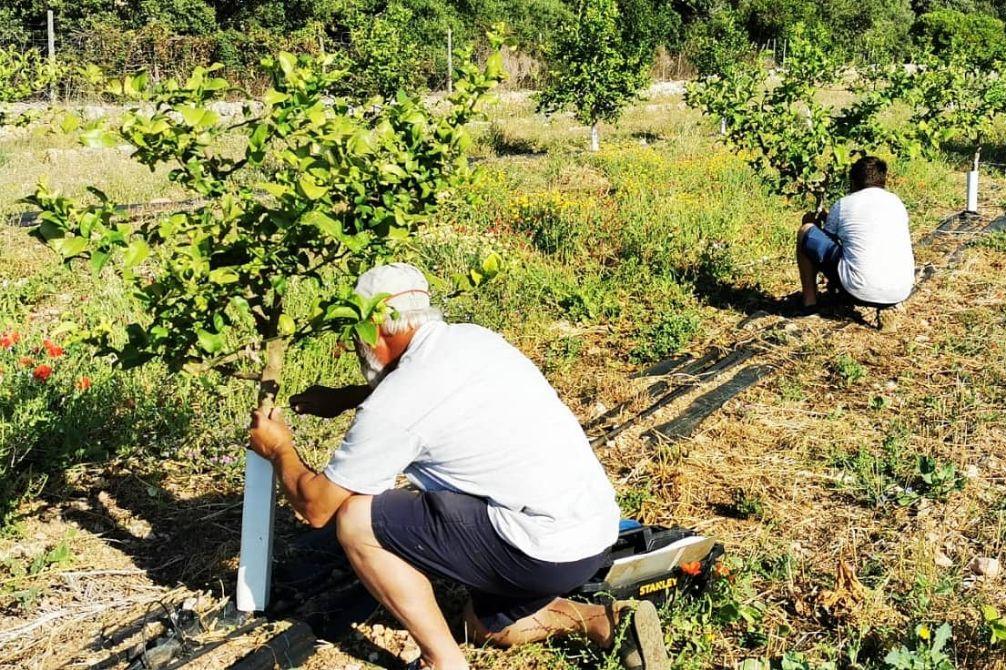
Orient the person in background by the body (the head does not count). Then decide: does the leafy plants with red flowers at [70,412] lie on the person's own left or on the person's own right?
on the person's own left

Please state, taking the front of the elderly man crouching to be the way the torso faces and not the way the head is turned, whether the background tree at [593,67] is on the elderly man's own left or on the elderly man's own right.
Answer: on the elderly man's own right

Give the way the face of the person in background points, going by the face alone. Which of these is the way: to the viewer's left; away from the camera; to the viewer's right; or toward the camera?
away from the camera

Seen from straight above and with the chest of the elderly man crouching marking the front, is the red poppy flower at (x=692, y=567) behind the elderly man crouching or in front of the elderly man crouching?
behind

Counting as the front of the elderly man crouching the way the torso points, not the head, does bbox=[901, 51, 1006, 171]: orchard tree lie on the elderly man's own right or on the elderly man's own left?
on the elderly man's own right

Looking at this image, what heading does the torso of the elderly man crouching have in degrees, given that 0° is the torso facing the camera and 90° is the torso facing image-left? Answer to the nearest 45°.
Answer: approximately 90°

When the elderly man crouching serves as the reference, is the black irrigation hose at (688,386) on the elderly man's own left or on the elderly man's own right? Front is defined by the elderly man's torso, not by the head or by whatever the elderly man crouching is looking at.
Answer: on the elderly man's own right

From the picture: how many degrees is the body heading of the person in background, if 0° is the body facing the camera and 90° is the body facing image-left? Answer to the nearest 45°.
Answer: approximately 135°

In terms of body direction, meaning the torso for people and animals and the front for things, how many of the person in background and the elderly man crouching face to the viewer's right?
0

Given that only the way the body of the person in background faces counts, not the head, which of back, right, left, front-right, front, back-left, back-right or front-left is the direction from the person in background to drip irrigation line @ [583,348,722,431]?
left
